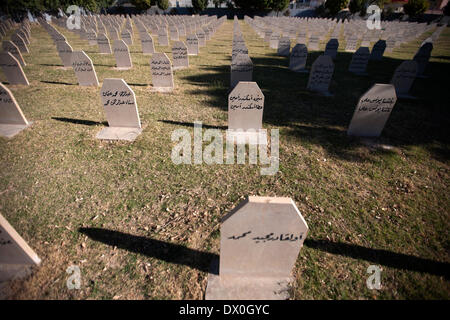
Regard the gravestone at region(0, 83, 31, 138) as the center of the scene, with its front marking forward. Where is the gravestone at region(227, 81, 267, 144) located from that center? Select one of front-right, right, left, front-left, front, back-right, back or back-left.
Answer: front-left

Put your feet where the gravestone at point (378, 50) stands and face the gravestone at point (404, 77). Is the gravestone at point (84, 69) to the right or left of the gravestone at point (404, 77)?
right

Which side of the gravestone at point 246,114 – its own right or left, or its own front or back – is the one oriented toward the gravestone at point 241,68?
back

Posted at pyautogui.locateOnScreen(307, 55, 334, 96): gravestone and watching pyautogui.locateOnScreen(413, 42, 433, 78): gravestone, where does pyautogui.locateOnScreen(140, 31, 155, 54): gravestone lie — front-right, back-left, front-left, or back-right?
back-left

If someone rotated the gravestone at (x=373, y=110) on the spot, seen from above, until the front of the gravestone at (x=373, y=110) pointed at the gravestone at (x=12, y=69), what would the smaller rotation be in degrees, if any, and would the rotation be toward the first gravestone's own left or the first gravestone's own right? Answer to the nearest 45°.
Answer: approximately 90° to the first gravestone's own right

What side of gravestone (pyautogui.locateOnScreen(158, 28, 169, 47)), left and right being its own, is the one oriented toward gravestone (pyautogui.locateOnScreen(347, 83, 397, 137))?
front

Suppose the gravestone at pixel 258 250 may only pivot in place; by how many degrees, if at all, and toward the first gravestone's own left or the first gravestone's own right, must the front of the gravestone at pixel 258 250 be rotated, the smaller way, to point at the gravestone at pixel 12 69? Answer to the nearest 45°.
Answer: approximately 135° to the first gravestone's own right

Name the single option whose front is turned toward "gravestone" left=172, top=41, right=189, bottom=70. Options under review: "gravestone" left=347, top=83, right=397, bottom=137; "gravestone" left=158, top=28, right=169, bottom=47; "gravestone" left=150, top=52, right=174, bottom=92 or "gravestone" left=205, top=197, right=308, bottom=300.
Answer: "gravestone" left=158, top=28, right=169, bottom=47

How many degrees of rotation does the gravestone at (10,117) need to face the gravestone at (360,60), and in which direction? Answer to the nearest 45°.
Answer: approximately 90° to its left

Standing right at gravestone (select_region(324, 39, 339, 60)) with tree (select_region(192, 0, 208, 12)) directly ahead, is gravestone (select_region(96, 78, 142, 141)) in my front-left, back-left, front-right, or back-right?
back-left

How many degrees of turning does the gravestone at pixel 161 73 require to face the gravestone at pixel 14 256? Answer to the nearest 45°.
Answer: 0° — it already faces it

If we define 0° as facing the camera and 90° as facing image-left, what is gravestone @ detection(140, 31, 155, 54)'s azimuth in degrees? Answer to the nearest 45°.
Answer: approximately 0°

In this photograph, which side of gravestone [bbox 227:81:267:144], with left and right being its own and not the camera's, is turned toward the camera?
front

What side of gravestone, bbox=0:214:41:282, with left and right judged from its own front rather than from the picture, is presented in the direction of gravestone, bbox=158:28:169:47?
back

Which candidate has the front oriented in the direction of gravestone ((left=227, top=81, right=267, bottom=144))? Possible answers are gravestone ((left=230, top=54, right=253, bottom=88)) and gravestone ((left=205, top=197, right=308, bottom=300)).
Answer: gravestone ((left=230, top=54, right=253, bottom=88))

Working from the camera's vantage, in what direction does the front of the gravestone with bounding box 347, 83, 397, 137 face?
facing the viewer
